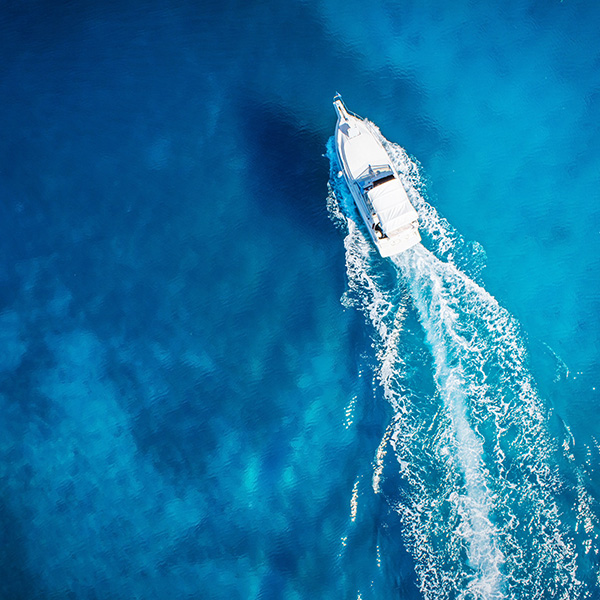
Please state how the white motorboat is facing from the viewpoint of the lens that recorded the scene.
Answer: facing away from the viewer and to the left of the viewer
